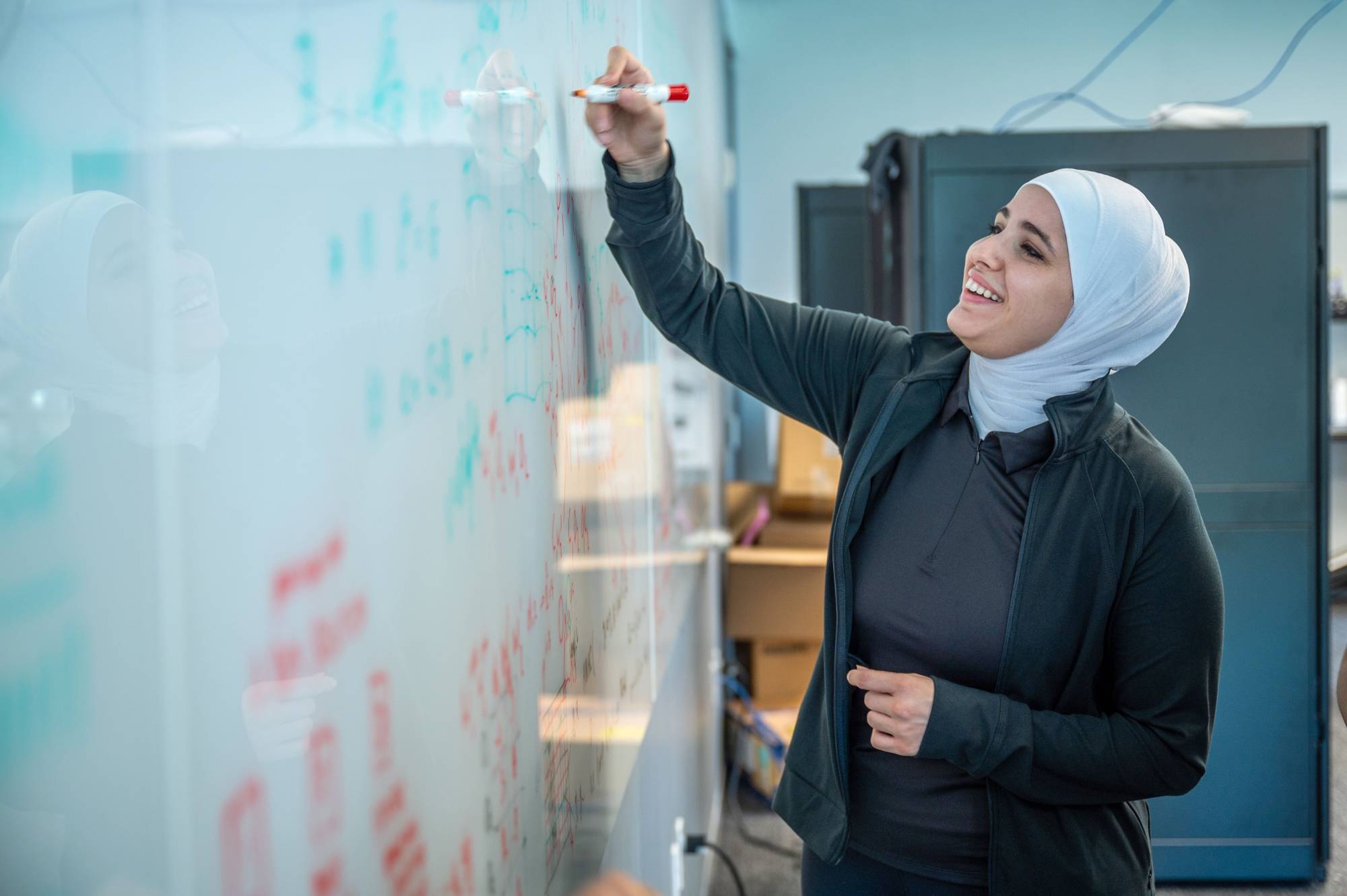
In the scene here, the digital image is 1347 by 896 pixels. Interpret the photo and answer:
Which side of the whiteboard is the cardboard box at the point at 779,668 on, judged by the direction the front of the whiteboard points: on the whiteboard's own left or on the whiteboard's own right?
on the whiteboard's own left

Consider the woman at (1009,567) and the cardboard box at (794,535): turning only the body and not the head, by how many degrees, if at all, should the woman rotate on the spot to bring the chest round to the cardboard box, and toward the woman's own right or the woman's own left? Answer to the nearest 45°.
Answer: approximately 135° to the woman's own right

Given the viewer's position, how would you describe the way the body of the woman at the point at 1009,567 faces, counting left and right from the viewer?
facing the viewer and to the left of the viewer

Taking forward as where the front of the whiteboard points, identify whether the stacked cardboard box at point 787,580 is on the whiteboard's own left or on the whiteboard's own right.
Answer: on the whiteboard's own left

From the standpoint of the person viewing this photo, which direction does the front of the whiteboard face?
facing the viewer and to the right of the viewer

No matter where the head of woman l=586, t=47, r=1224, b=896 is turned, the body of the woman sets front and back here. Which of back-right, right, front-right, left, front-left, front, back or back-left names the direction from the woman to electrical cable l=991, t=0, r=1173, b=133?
back-right

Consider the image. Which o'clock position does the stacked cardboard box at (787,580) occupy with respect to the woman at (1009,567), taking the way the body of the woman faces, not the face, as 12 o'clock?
The stacked cardboard box is roughly at 4 o'clock from the woman.

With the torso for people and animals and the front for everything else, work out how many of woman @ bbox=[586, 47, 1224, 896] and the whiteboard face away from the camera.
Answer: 0
